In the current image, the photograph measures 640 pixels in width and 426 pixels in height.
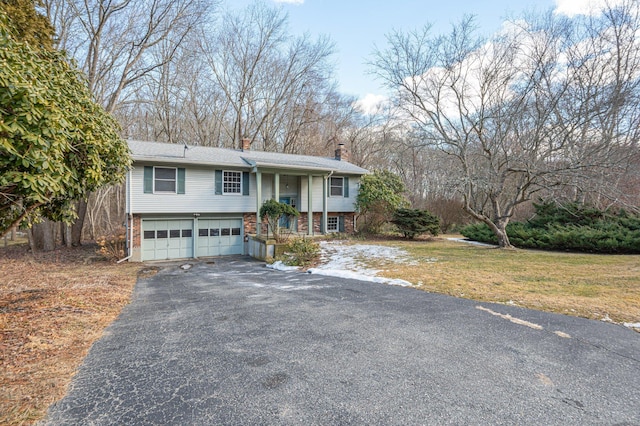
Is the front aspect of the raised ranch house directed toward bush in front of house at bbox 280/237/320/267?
yes

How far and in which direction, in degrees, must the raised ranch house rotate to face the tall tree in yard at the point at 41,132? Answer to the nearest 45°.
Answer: approximately 45° to its right

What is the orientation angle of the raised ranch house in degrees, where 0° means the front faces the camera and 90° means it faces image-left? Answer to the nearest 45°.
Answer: approximately 315°
